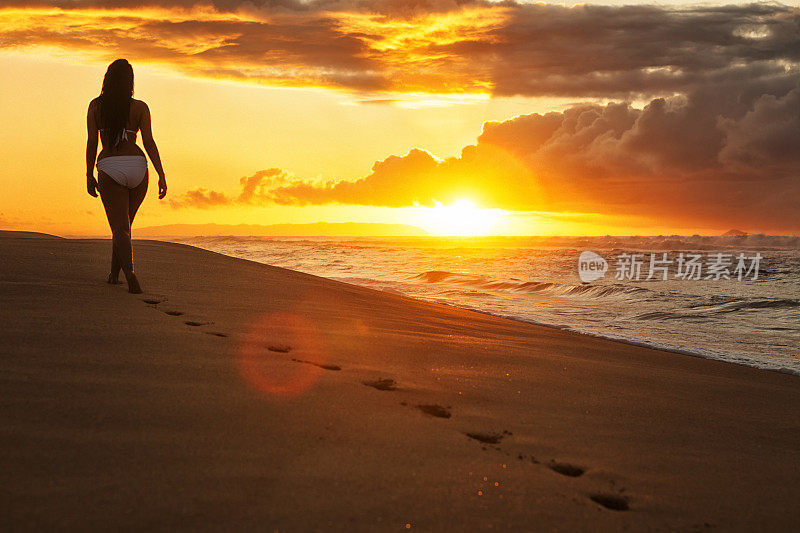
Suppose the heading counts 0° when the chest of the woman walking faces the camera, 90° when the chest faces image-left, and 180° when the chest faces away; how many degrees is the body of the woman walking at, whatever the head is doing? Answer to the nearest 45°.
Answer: approximately 180°
